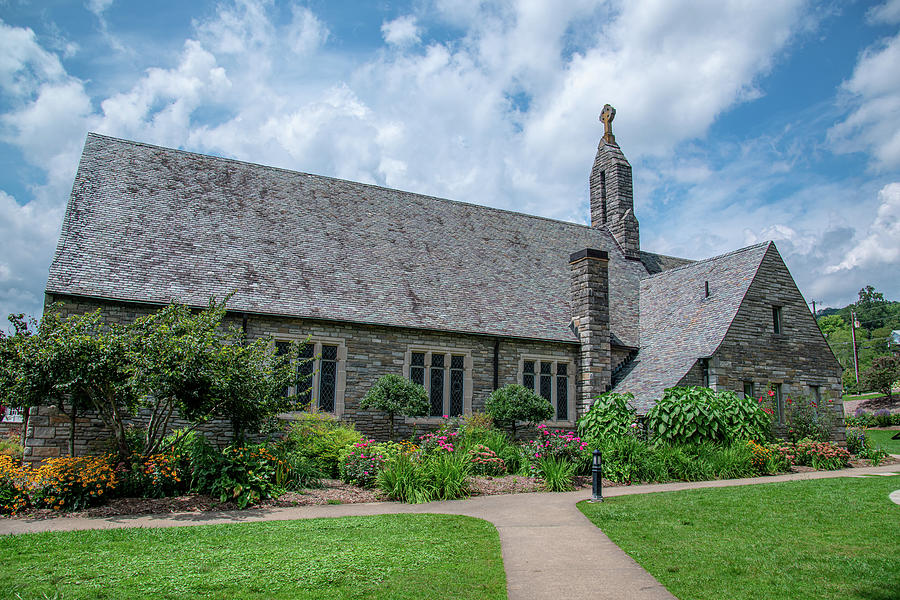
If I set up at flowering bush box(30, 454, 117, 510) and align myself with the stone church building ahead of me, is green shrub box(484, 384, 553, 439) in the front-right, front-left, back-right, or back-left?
front-right
